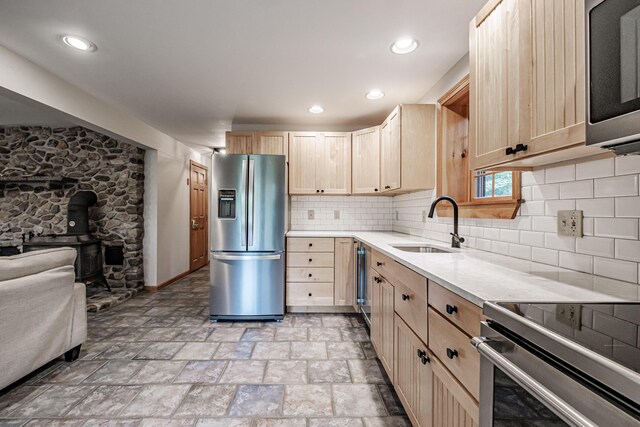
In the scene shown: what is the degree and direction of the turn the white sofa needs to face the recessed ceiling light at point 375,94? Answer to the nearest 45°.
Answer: approximately 135° to its right

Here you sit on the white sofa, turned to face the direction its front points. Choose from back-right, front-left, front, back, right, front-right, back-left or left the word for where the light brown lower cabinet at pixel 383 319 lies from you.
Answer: back

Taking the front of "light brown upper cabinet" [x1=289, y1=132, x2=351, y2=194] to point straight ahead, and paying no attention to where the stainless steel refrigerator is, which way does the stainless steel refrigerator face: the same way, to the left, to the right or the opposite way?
the same way

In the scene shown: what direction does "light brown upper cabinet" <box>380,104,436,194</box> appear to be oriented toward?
to the viewer's left

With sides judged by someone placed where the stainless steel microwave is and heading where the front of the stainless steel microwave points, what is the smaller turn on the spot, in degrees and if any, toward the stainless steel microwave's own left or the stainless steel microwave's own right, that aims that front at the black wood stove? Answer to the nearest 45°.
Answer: approximately 45° to the stainless steel microwave's own right

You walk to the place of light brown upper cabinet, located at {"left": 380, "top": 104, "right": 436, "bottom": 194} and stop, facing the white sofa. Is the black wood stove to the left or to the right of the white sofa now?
right

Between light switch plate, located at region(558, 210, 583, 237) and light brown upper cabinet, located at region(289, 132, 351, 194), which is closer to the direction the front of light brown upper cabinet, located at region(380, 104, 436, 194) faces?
the light brown upper cabinet

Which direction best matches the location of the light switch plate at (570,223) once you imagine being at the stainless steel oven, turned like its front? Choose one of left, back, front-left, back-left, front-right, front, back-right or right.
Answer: back-right

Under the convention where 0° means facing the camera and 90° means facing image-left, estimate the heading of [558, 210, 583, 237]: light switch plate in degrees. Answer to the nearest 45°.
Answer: approximately 45°

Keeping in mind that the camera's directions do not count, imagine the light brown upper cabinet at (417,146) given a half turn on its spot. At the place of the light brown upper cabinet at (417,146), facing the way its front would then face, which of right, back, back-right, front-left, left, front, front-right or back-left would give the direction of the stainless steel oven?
right

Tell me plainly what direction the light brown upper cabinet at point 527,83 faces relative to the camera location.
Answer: facing the viewer and to the left of the viewer

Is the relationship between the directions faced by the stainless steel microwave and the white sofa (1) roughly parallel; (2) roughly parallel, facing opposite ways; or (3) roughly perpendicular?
roughly parallel

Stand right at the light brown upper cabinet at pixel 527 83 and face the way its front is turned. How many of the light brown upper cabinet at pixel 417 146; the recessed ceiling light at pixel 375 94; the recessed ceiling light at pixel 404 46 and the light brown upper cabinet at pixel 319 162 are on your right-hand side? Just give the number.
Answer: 4

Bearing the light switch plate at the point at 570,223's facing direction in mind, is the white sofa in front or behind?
in front

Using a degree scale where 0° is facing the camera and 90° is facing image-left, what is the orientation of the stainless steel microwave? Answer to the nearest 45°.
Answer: approximately 45°

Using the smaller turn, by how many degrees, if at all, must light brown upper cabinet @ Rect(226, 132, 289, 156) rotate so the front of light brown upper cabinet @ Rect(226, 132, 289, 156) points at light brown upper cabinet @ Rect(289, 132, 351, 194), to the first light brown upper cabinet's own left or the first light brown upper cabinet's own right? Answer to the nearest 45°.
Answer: approximately 90° to the first light brown upper cabinet's own left

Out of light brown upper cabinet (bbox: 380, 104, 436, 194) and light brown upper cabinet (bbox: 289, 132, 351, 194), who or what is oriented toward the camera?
light brown upper cabinet (bbox: 289, 132, 351, 194)

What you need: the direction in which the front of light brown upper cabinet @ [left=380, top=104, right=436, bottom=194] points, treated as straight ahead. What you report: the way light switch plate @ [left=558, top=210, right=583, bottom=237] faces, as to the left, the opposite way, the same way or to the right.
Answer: the same way

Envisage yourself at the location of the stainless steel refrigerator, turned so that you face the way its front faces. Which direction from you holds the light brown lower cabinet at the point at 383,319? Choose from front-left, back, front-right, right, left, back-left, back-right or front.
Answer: front-left
